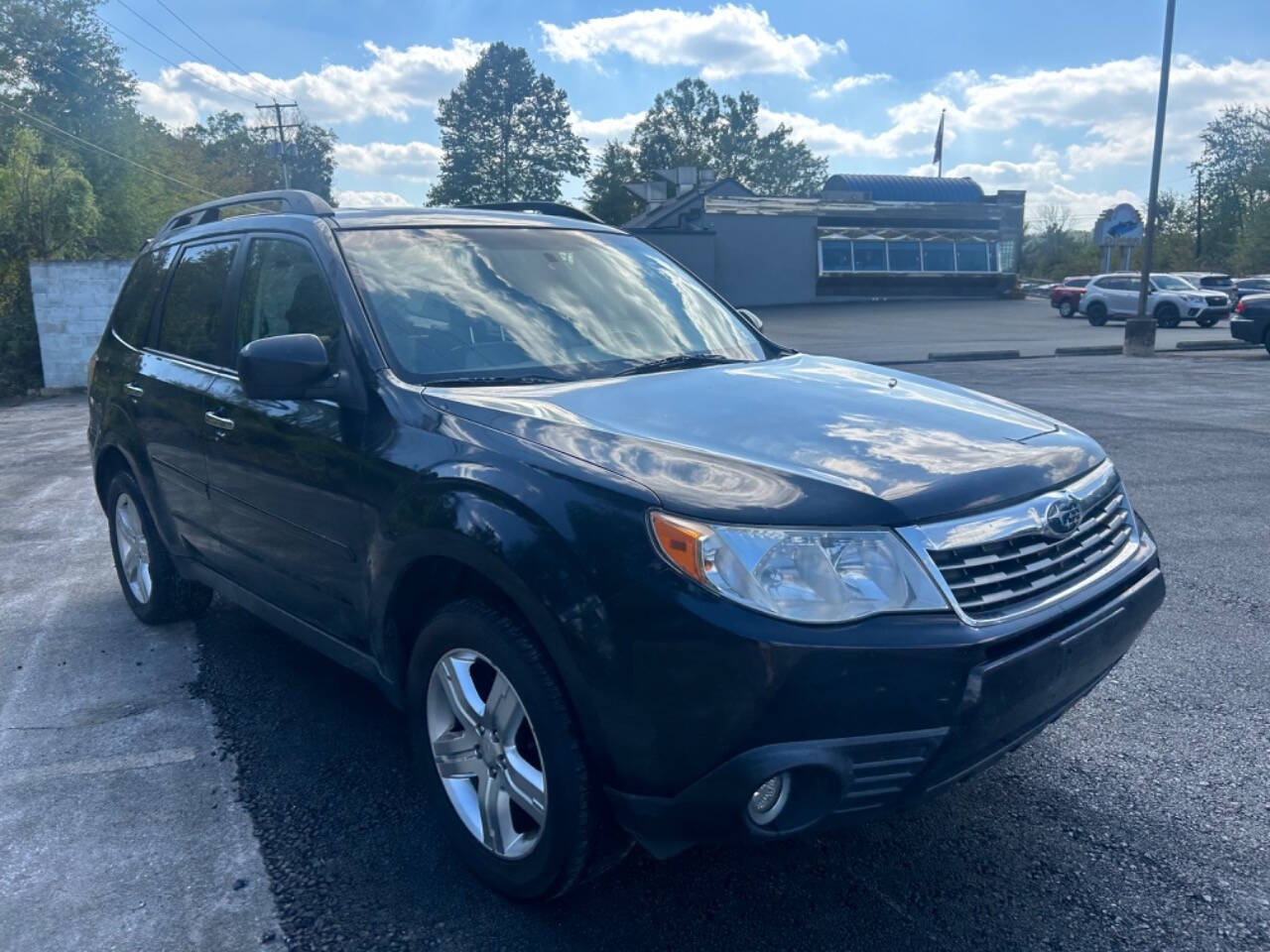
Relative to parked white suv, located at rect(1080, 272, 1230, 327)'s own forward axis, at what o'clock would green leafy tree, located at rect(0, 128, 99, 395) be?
The green leafy tree is roughly at 3 o'clock from the parked white suv.

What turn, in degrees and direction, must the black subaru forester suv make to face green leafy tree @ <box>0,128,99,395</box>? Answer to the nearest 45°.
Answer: approximately 180°

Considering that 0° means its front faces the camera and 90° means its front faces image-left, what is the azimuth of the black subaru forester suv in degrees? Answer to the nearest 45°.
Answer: approximately 315°

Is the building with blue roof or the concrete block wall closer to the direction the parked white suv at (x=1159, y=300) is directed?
the concrete block wall

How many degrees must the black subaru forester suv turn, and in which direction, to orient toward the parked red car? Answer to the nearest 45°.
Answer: approximately 90° to its left

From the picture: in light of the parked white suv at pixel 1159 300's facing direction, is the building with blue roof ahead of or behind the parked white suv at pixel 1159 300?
behind

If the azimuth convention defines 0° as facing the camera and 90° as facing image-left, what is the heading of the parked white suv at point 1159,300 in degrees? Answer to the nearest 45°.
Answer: approximately 315°

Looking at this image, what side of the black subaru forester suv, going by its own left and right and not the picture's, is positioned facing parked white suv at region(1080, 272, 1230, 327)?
left

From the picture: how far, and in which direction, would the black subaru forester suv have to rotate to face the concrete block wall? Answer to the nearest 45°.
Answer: approximately 180°

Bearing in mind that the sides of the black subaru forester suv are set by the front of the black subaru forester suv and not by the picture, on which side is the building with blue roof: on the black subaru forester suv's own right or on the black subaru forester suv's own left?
on the black subaru forester suv's own left

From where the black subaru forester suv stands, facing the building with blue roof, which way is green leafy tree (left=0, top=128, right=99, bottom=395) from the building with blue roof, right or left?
left

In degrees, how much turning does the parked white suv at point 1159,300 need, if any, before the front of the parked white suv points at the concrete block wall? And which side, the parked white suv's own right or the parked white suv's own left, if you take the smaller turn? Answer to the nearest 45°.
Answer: approximately 90° to the parked white suv's own right
